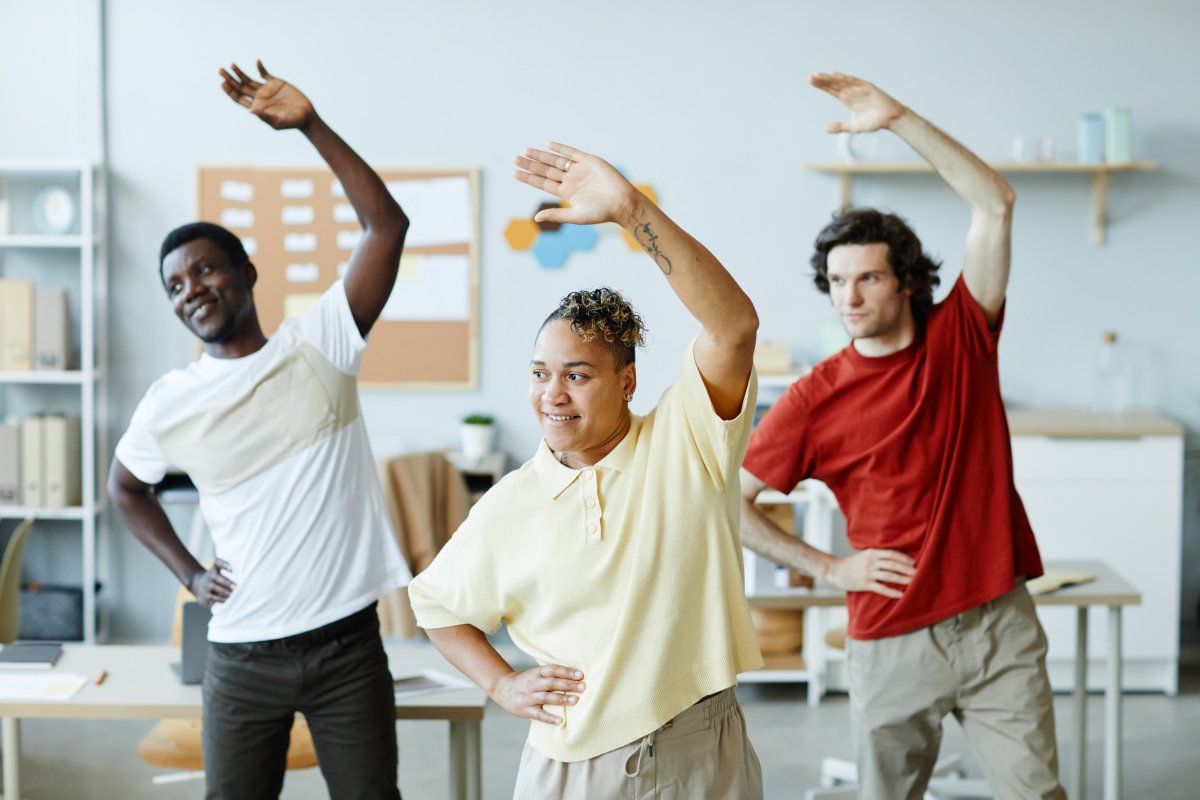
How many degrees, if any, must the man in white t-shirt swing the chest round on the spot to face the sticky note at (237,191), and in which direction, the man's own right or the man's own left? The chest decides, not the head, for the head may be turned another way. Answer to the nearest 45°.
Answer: approximately 180°

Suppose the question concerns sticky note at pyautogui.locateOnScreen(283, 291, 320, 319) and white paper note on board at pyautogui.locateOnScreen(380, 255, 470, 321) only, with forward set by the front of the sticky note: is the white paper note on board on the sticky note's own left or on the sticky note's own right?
on the sticky note's own left

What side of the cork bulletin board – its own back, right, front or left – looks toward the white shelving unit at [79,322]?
right

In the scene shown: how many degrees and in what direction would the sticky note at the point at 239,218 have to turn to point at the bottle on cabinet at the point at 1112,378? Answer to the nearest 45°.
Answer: approximately 90° to its left

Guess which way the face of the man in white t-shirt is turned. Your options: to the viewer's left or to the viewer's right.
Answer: to the viewer's left

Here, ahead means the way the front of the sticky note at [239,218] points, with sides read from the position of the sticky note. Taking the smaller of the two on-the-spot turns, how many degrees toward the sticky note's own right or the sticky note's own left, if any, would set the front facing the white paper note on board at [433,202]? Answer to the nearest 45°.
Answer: approximately 90° to the sticky note's own left

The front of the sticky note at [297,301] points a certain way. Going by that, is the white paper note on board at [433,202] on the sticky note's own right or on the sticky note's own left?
on the sticky note's own left

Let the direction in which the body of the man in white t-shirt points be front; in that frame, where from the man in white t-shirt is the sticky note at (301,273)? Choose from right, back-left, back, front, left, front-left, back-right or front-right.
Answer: back

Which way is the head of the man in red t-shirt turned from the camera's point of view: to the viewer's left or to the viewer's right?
to the viewer's left
